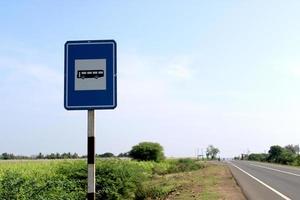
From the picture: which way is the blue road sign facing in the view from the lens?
facing the viewer
